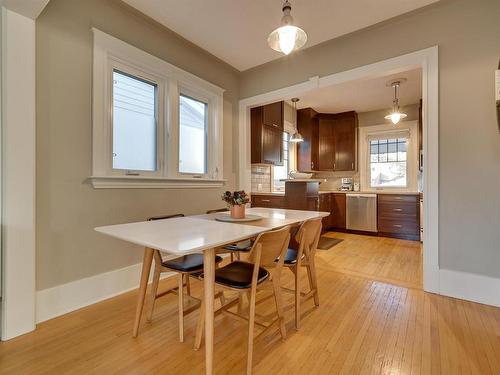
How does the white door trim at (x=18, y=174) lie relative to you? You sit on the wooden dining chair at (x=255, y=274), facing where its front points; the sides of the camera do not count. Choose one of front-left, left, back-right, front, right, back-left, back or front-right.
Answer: front-left

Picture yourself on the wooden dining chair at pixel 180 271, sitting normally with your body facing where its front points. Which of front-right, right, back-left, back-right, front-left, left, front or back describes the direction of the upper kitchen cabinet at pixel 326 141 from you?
left

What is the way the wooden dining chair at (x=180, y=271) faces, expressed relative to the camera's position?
facing the viewer and to the right of the viewer

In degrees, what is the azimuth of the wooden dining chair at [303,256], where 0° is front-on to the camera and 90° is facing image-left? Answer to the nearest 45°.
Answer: approximately 135°

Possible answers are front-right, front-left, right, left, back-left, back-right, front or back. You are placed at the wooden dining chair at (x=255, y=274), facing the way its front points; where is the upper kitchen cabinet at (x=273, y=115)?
front-right

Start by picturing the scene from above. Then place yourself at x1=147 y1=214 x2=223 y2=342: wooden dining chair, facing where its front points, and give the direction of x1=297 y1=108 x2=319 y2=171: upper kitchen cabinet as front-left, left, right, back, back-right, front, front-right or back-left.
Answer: left

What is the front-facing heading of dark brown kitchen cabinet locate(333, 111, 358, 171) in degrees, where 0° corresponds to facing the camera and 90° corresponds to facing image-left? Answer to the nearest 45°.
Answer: approximately 0°
